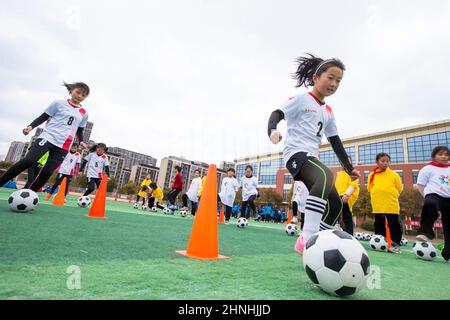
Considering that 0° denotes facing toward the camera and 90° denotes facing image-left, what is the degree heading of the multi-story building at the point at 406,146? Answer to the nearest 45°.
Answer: approximately 45°

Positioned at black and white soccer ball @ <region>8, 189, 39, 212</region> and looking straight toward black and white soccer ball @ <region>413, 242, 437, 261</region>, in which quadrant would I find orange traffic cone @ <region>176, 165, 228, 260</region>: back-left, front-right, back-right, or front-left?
front-right

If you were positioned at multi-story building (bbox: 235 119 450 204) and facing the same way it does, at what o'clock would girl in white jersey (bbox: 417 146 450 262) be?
The girl in white jersey is roughly at 11 o'clock from the multi-story building.

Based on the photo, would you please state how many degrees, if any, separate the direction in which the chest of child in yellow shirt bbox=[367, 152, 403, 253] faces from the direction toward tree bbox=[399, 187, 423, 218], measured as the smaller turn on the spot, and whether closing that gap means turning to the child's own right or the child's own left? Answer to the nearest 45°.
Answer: approximately 180°

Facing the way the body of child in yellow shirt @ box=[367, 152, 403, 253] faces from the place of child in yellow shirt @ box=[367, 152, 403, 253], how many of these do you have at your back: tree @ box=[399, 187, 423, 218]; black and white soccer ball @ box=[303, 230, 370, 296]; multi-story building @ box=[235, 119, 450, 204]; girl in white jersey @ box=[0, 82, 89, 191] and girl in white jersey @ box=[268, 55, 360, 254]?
2

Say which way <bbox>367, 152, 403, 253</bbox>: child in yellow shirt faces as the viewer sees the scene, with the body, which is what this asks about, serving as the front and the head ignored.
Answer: toward the camera

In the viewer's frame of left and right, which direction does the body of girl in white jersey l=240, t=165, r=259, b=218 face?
facing the viewer

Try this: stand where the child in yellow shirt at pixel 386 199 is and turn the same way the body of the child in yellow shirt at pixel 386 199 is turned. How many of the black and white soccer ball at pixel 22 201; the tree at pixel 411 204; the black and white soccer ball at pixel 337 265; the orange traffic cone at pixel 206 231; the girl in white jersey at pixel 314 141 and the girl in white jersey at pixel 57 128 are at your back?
1

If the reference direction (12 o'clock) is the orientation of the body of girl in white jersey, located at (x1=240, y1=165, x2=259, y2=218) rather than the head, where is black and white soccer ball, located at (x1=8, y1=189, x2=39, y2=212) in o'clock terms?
The black and white soccer ball is roughly at 1 o'clock from the girl in white jersey.

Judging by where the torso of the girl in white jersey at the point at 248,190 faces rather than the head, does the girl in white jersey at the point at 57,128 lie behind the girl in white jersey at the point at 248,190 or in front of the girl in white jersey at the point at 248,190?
in front

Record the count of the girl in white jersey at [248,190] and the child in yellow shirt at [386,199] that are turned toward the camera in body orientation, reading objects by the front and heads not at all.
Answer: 2

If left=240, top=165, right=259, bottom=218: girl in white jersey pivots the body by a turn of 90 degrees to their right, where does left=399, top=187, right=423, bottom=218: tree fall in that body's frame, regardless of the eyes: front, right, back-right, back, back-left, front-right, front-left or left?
back-right

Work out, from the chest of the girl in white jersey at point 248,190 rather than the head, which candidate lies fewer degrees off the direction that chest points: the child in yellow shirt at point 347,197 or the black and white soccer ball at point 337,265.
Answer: the black and white soccer ball

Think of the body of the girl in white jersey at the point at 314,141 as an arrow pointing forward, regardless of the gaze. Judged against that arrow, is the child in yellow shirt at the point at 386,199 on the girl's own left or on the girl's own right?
on the girl's own left

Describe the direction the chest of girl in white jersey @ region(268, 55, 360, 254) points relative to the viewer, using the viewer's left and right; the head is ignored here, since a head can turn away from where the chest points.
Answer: facing the viewer and to the right of the viewer

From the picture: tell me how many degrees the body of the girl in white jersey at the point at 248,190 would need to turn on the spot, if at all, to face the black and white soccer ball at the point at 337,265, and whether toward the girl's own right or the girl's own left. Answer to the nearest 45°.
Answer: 0° — they already face it

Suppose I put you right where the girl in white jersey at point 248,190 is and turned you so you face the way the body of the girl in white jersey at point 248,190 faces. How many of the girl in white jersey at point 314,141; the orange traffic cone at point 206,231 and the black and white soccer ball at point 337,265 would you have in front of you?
3
